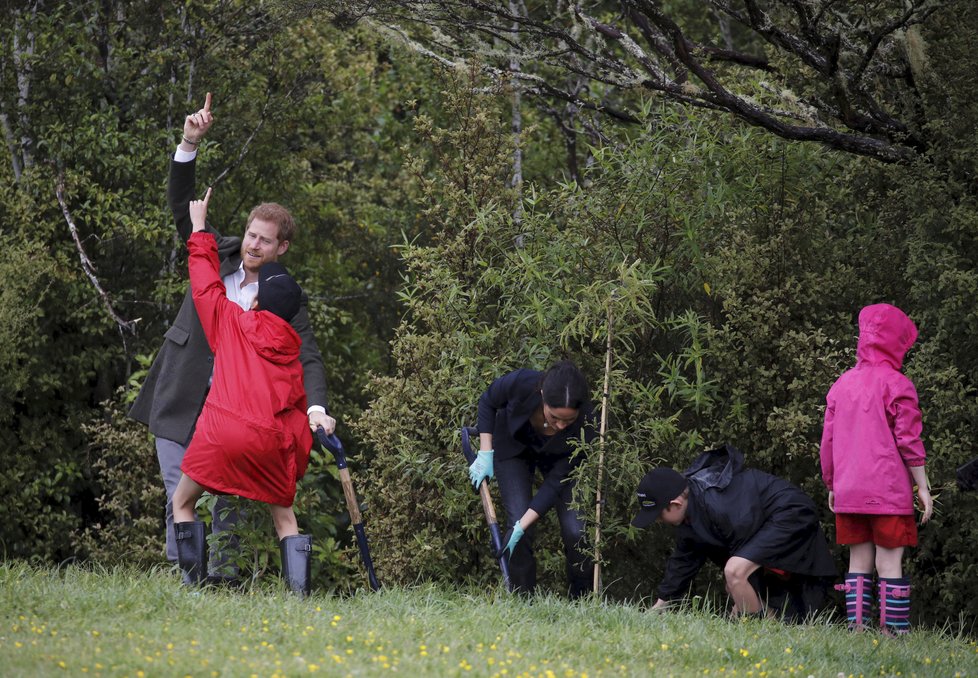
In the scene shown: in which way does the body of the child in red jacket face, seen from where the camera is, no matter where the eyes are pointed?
away from the camera

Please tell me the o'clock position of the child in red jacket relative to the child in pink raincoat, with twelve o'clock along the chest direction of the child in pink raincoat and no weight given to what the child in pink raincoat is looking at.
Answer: The child in red jacket is roughly at 8 o'clock from the child in pink raincoat.

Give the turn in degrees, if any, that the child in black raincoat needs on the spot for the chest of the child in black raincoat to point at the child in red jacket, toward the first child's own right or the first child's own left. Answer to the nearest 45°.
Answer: approximately 45° to the first child's own left

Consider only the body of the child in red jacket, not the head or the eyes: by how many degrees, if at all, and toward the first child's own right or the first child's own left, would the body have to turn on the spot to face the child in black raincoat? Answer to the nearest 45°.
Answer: approximately 90° to the first child's own right

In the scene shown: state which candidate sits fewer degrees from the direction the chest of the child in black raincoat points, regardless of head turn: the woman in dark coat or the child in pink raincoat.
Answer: the woman in dark coat

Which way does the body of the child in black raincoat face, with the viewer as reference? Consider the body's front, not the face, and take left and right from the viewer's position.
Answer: facing to the left of the viewer

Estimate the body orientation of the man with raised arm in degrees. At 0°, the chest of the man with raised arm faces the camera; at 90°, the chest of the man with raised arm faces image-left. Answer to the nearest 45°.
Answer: approximately 0°

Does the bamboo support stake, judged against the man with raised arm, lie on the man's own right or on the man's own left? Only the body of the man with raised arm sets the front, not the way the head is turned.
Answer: on the man's own left

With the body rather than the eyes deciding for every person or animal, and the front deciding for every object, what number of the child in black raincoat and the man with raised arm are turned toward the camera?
1

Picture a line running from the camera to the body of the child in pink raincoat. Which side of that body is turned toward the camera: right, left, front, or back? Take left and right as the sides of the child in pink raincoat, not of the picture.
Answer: back
